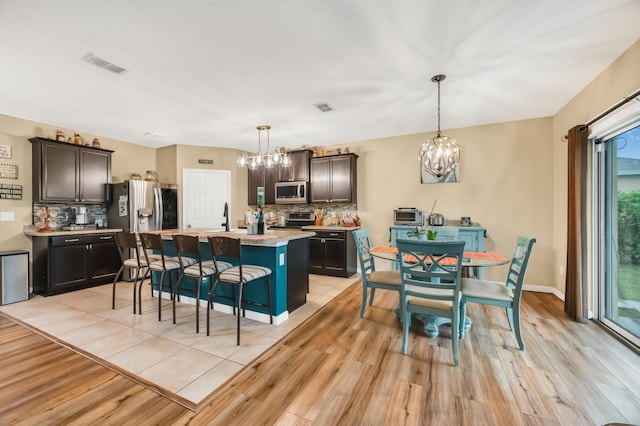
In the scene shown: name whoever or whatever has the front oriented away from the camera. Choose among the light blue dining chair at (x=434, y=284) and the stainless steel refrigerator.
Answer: the light blue dining chair

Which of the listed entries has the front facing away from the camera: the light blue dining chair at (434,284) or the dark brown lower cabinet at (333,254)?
the light blue dining chair

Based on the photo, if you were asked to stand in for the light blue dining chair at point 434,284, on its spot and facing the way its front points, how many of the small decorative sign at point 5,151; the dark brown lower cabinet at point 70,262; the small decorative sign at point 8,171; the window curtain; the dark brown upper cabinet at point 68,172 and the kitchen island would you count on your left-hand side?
5

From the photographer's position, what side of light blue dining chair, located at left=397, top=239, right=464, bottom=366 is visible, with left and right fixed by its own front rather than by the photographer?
back

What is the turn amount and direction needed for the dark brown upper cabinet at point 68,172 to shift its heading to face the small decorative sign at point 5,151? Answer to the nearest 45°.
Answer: approximately 135° to its right

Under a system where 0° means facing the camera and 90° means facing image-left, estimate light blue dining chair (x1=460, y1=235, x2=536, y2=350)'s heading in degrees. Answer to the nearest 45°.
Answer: approximately 90°

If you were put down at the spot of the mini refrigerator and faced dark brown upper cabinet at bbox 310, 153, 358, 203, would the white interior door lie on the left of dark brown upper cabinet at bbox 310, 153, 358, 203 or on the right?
left
